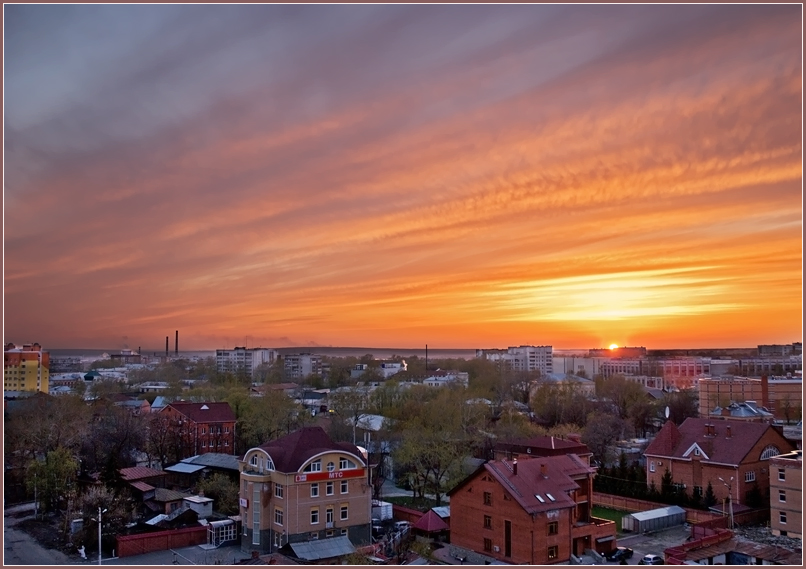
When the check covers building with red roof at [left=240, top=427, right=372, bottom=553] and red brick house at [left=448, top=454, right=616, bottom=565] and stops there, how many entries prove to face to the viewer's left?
0

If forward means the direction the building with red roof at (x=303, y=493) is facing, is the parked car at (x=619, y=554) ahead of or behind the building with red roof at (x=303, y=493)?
ahead

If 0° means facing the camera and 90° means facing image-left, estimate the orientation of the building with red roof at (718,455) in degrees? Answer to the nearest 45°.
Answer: approximately 45°

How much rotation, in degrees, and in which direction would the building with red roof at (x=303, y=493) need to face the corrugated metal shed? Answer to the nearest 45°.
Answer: approximately 45° to its left

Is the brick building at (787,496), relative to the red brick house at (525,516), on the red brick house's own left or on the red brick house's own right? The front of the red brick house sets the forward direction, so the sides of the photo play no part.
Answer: on the red brick house's own left
